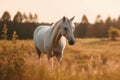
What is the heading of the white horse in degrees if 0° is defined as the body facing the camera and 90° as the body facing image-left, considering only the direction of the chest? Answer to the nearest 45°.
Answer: approximately 315°
